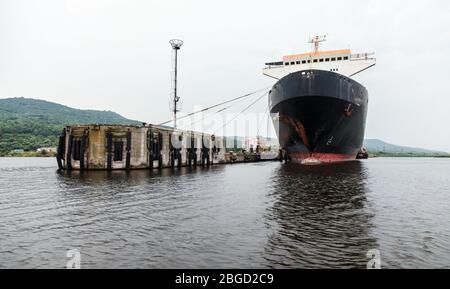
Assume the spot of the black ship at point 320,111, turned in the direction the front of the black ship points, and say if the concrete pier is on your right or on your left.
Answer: on your right

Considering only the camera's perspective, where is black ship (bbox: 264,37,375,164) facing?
facing the viewer
